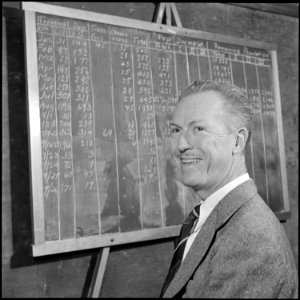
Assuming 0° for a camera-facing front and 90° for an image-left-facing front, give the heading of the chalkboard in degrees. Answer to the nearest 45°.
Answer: approximately 315°

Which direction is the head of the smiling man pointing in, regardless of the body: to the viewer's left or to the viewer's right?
to the viewer's left
